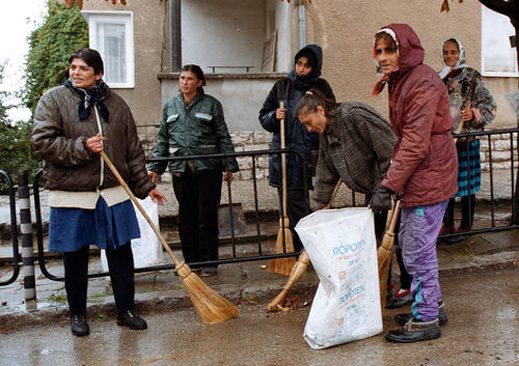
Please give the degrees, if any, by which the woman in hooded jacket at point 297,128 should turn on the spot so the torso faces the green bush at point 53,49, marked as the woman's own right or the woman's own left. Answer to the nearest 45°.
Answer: approximately 135° to the woman's own right

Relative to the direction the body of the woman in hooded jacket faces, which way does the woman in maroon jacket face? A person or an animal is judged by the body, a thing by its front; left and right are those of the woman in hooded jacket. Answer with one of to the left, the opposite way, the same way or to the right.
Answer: to the right

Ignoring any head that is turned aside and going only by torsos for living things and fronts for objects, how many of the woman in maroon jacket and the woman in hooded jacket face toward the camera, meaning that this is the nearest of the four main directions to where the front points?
1

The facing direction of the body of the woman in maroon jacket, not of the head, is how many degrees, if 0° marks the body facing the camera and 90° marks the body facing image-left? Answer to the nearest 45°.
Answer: approximately 90°

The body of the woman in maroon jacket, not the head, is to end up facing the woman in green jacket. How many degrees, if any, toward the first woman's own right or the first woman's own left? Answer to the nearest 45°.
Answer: approximately 45° to the first woman's own right

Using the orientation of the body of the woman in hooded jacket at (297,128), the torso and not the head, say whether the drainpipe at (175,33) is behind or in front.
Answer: behind

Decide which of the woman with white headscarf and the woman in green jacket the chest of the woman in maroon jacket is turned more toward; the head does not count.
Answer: the woman in green jacket

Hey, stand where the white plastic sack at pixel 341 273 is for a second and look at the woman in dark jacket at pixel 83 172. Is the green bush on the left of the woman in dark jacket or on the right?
right

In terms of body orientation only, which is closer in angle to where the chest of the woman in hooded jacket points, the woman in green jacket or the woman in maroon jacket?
the woman in maroon jacket
